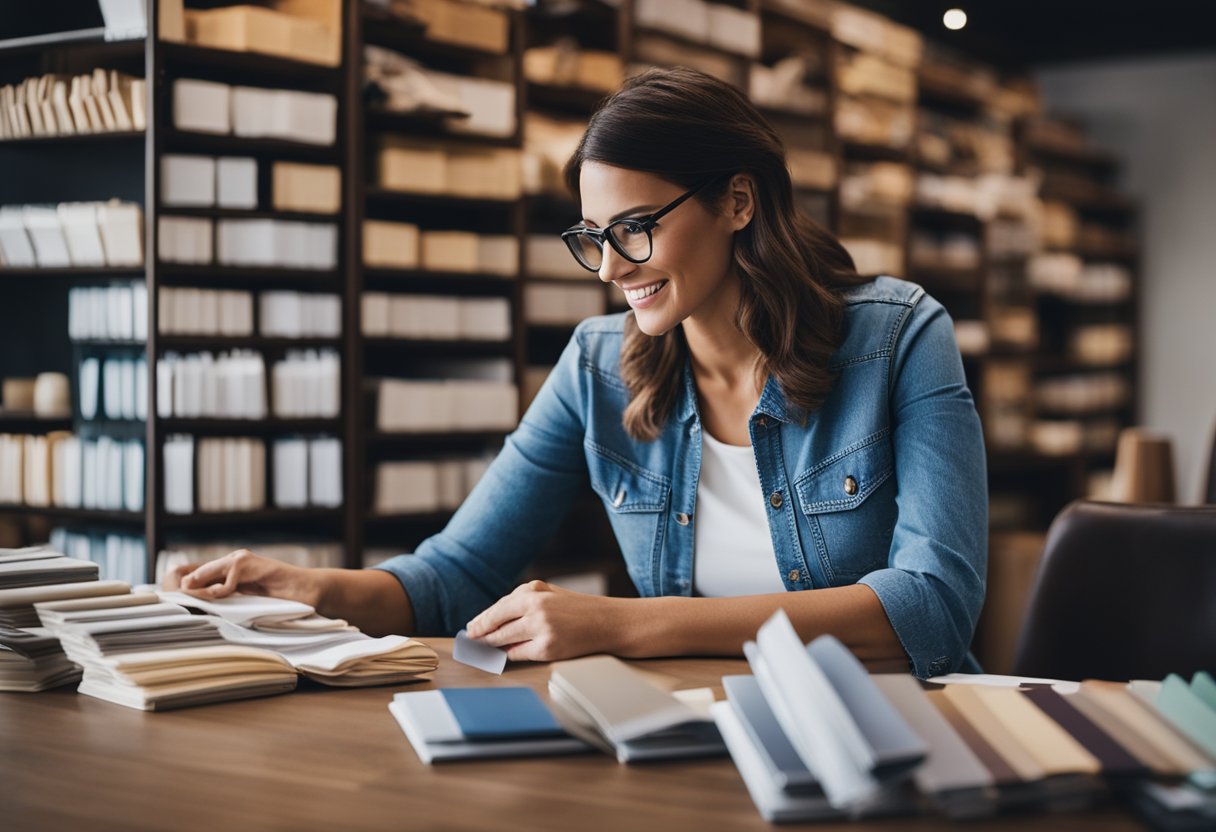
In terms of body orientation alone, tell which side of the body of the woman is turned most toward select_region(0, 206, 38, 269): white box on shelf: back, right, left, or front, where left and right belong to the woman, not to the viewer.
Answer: right

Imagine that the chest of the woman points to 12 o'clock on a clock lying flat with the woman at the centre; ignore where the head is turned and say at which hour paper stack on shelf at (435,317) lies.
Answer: The paper stack on shelf is roughly at 4 o'clock from the woman.

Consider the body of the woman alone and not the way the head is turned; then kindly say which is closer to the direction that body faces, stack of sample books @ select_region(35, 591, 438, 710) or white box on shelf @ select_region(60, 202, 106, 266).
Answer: the stack of sample books

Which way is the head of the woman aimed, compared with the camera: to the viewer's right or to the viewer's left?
to the viewer's left

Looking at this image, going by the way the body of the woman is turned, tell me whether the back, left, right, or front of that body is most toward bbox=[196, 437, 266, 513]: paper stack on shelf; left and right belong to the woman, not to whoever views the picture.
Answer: right

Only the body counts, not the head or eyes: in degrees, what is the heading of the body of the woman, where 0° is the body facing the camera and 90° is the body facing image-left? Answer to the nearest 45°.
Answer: approximately 45°

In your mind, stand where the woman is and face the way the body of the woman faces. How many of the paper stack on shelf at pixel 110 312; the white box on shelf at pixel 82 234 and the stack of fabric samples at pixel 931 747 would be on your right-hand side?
2

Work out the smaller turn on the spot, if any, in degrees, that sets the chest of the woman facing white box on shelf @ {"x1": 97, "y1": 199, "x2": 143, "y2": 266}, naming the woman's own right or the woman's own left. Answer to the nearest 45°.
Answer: approximately 90° to the woman's own right

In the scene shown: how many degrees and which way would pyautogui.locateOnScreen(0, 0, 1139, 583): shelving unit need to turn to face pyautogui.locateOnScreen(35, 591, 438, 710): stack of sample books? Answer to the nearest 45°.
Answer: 0° — it already faces it

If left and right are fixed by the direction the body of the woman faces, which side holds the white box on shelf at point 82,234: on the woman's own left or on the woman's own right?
on the woman's own right
